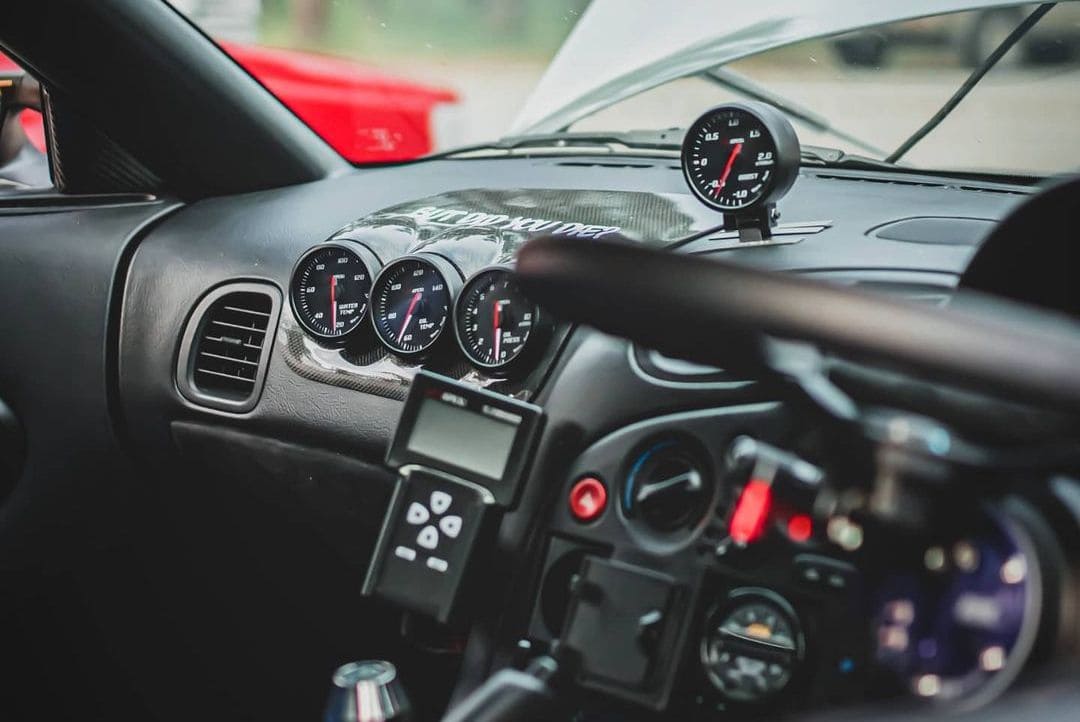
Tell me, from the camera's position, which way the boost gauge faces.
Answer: facing the viewer and to the left of the viewer

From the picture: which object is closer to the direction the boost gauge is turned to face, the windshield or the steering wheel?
the steering wheel

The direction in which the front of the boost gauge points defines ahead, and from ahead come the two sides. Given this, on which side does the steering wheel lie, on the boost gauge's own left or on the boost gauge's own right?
on the boost gauge's own left

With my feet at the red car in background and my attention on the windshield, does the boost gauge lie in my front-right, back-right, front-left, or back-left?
front-right

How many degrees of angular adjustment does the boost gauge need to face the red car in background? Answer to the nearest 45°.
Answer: approximately 90° to its right
